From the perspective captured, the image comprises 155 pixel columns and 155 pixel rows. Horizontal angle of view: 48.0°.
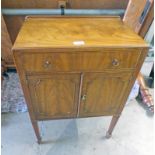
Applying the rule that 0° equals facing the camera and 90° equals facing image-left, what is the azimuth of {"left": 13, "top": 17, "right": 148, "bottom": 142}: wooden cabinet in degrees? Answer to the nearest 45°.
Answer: approximately 0°
